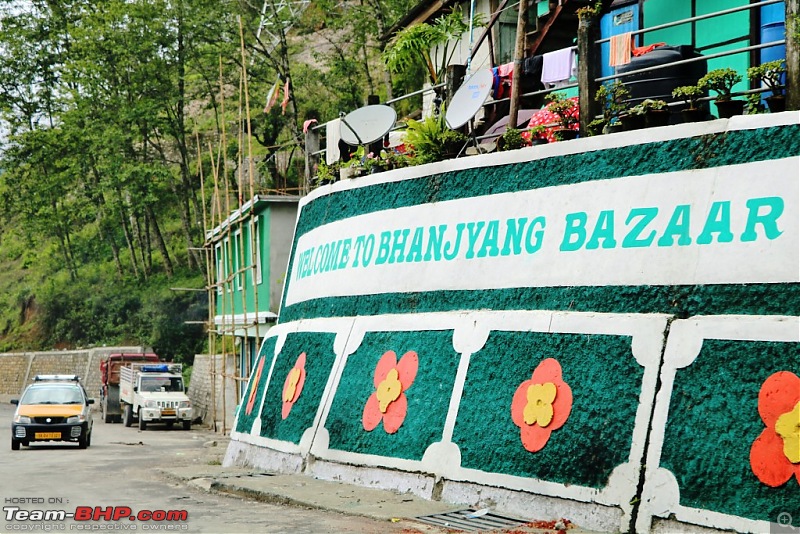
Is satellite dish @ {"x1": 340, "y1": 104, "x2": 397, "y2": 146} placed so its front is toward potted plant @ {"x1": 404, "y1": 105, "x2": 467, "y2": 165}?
no

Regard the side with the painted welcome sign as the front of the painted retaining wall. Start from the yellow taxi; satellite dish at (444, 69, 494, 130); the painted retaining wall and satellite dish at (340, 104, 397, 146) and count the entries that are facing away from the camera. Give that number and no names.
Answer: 0

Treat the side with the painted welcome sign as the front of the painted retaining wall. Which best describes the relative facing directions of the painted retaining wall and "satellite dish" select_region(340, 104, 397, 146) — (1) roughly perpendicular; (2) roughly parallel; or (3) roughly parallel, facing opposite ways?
roughly parallel

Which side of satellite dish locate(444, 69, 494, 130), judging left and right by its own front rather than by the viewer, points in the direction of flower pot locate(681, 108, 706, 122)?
left

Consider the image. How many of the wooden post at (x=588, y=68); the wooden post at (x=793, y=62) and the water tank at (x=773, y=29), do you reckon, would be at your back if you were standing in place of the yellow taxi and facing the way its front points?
0

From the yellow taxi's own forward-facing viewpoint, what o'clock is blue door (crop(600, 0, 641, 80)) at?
The blue door is roughly at 11 o'clock from the yellow taxi.

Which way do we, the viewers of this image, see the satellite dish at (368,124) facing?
facing the viewer and to the left of the viewer

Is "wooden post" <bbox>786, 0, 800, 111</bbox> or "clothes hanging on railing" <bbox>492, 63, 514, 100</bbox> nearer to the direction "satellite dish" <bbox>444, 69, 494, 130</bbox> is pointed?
the wooden post

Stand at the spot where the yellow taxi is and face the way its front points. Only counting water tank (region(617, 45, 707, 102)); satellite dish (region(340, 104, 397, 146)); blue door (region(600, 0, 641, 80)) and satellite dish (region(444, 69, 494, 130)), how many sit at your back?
0

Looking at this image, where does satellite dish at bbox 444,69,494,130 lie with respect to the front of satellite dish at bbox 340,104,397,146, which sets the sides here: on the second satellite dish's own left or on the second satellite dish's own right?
on the second satellite dish's own left

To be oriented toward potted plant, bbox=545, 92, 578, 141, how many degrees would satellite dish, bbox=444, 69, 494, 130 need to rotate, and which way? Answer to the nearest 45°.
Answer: approximately 90° to its left

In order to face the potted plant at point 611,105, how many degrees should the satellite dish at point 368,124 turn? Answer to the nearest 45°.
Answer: approximately 90° to its left

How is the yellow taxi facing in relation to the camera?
toward the camera

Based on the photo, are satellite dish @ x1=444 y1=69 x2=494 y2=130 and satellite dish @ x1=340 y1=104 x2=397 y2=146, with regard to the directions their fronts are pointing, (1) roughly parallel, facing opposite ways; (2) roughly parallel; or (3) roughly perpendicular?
roughly parallel
